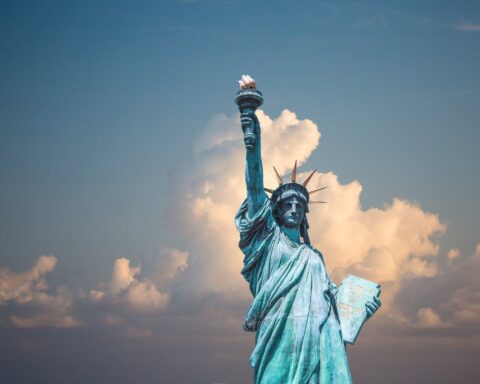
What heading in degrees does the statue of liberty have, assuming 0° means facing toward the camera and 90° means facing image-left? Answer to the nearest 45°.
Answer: approximately 0°
